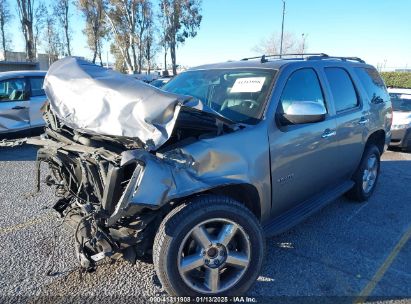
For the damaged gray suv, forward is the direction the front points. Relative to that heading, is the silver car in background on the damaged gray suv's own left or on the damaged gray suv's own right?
on the damaged gray suv's own right

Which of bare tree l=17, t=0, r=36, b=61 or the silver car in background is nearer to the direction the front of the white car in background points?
the silver car in background

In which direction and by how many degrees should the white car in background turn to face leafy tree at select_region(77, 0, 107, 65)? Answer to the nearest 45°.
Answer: approximately 90° to its right

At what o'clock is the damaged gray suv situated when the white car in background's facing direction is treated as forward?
The damaged gray suv is roughly at 11 o'clock from the white car in background.

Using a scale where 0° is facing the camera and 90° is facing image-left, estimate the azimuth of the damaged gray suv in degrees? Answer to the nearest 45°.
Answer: approximately 45°

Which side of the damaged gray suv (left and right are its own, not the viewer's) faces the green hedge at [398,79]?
back

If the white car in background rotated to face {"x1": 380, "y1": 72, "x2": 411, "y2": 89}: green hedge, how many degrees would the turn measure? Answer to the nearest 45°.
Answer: approximately 135° to its right

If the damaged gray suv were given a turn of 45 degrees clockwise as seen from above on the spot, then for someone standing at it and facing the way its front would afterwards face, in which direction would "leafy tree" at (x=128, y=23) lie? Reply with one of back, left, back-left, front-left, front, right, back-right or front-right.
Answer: right

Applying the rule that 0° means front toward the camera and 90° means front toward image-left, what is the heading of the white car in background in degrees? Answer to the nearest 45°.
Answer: approximately 45°
